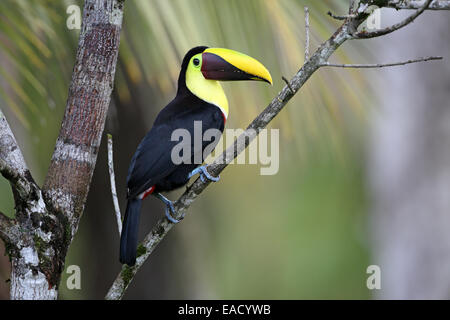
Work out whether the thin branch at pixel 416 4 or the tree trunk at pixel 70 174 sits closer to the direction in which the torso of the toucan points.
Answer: the thin branch

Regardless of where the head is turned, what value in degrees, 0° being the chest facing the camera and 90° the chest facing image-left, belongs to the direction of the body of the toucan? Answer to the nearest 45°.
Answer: approximately 270°

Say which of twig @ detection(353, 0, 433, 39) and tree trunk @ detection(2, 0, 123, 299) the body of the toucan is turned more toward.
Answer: the twig

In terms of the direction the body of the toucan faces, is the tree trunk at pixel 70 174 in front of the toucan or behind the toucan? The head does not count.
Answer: behind

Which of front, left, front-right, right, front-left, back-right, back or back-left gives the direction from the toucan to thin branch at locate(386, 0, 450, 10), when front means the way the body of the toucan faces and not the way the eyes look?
front-right

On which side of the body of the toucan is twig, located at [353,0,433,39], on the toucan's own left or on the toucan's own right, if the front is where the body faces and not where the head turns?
on the toucan's own right
